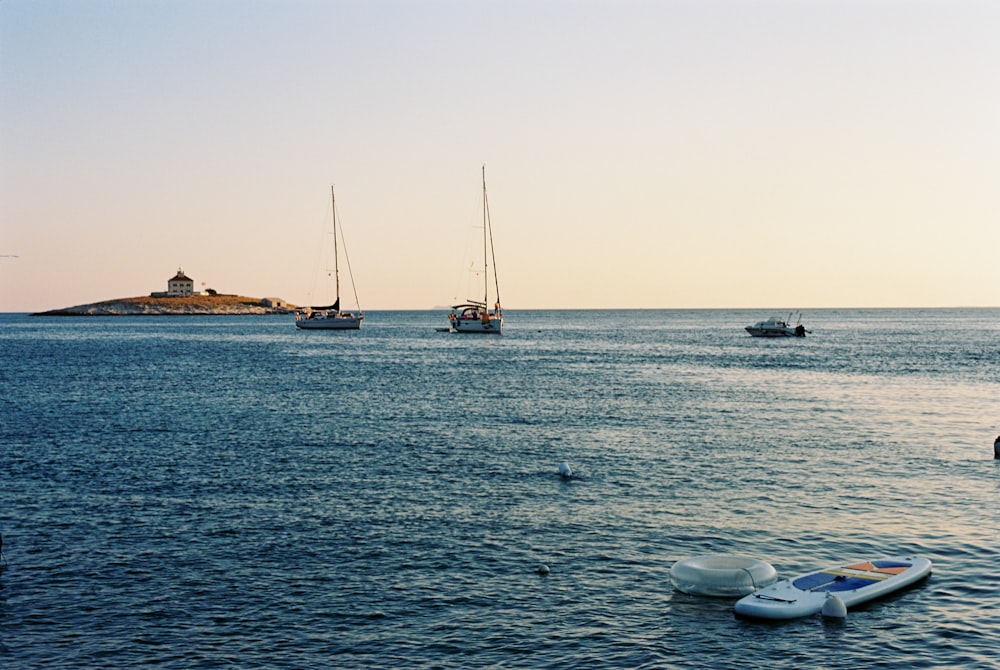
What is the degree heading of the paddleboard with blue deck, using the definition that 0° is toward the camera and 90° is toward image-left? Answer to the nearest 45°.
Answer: approximately 45°

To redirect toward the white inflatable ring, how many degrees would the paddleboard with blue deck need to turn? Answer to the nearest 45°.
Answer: approximately 45° to its right
